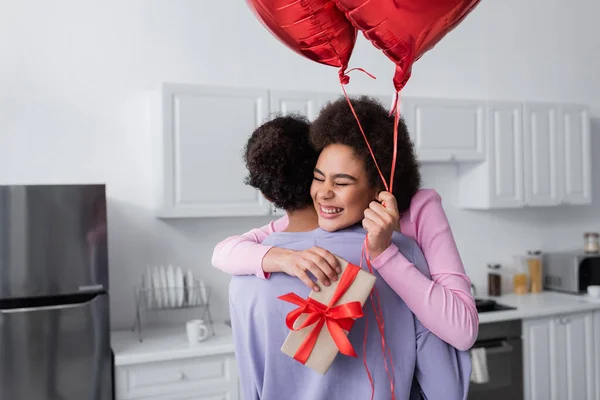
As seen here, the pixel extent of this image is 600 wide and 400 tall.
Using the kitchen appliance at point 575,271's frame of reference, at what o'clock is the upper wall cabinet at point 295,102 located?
The upper wall cabinet is roughly at 3 o'clock from the kitchen appliance.

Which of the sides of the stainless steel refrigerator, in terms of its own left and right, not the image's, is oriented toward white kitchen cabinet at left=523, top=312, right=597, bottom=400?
left

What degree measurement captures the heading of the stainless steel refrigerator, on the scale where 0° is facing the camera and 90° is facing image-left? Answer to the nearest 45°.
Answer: approximately 0°

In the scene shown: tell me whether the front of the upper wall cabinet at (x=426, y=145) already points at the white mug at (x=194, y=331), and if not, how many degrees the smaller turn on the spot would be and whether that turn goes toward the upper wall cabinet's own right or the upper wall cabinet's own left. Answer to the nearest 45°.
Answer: approximately 45° to the upper wall cabinet's own right

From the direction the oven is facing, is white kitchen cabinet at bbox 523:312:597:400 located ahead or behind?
behind

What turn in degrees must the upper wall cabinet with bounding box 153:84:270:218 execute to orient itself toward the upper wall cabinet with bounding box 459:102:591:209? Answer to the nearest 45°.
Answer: approximately 90° to its left

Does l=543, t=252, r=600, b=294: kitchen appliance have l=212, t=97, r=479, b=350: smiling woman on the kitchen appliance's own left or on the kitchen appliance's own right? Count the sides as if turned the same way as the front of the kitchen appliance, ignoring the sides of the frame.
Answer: on the kitchen appliance's own right
